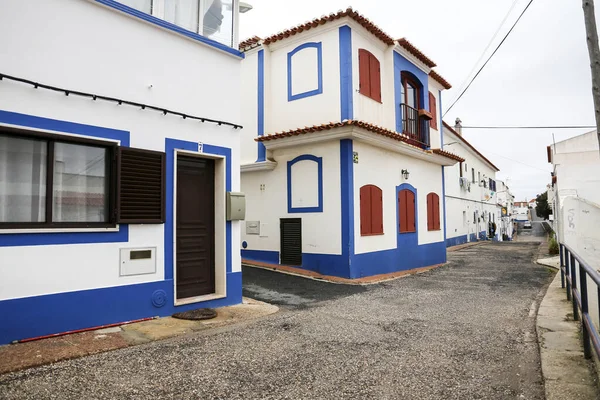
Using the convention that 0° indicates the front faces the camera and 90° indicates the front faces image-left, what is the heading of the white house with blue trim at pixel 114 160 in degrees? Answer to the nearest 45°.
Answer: approximately 315°

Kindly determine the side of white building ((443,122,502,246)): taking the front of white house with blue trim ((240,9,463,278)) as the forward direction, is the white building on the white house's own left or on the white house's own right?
on the white house's own left

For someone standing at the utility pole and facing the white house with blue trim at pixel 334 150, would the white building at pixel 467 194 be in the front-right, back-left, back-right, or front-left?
front-right

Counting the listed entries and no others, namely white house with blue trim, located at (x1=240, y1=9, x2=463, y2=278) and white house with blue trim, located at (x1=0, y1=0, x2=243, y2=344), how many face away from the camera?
0

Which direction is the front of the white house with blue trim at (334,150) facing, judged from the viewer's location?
facing the viewer and to the right of the viewer

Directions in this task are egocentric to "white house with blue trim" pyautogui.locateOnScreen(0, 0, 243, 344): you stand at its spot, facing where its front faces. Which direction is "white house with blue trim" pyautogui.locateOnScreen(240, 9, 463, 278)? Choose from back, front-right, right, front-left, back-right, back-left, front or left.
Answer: left

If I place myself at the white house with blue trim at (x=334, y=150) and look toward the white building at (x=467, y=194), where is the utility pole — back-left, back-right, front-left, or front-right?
back-right

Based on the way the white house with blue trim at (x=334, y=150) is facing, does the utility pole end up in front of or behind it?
in front

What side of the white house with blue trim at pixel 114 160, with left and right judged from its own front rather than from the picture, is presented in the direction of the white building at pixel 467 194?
left
